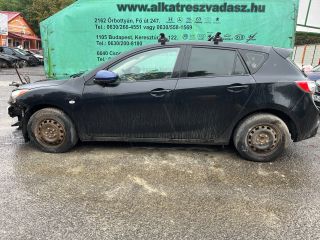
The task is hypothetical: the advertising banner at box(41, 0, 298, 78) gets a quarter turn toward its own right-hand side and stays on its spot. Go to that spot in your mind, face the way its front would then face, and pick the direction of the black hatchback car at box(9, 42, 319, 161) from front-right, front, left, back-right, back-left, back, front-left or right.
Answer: left

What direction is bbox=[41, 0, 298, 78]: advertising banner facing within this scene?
toward the camera

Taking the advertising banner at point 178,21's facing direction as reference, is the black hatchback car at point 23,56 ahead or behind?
behind

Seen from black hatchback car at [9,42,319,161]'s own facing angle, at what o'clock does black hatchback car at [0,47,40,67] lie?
black hatchback car at [0,47,40,67] is roughly at 2 o'clock from black hatchback car at [9,42,319,161].

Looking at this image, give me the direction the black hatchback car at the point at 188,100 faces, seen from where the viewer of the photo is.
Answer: facing to the left of the viewer
